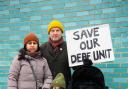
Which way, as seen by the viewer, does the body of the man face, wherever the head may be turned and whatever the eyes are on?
toward the camera

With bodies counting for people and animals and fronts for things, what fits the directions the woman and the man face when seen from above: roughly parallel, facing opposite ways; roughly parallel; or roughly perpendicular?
roughly parallel

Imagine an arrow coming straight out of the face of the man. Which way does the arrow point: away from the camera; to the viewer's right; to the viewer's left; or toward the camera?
toward the camera

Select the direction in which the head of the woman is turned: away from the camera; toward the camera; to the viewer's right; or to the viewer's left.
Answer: toward the camera

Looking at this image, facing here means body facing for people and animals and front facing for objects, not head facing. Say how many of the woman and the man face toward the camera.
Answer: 2
